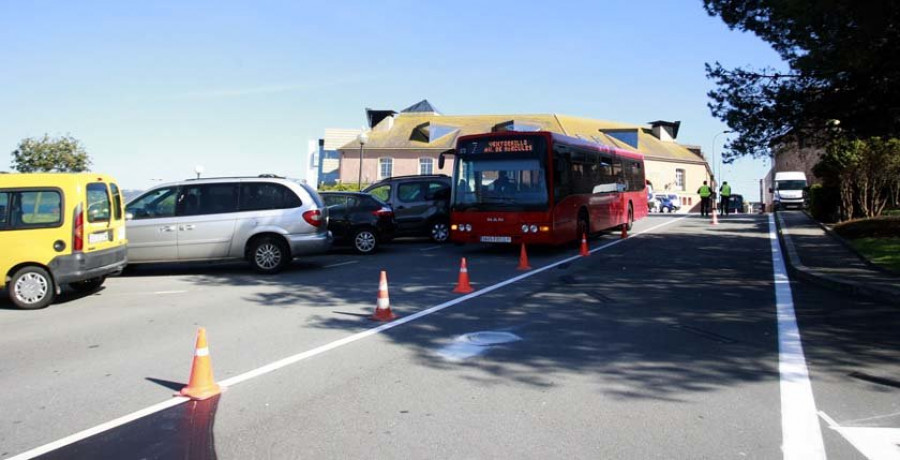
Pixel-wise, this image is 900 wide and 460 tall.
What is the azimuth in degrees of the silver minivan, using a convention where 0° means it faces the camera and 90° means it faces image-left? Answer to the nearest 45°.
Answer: approximately 90°

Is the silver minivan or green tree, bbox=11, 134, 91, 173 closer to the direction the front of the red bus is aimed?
the silver minivan

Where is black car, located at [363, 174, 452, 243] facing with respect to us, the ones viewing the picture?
facing to the left of the viewer

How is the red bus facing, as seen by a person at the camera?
facing the viewer and to the left of the viewer

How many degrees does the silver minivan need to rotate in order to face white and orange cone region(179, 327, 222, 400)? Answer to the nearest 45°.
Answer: approximately 90° to its left

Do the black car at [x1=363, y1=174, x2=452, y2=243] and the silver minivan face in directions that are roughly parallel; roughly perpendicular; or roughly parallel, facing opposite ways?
roughly parallel

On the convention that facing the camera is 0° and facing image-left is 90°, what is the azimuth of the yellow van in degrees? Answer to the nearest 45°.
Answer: approximately 135°

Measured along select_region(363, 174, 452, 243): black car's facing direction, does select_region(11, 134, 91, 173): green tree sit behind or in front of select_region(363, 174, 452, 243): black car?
in front

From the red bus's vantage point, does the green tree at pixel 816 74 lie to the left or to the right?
on its left

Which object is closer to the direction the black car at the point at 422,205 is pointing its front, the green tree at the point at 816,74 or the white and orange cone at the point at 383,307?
the white and orange cone

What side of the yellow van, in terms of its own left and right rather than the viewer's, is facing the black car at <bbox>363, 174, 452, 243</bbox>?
right

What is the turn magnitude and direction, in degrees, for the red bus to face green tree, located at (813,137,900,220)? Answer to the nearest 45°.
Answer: approximately 180°

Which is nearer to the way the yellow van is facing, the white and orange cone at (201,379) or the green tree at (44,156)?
the green tree
